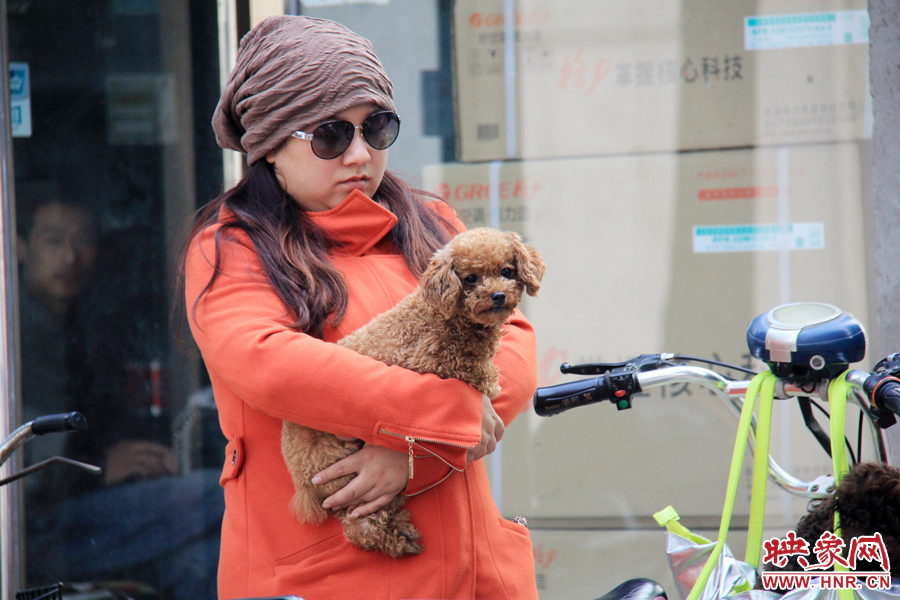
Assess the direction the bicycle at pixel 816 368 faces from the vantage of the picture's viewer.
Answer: facing away from the viewer and to the right of the viewer
